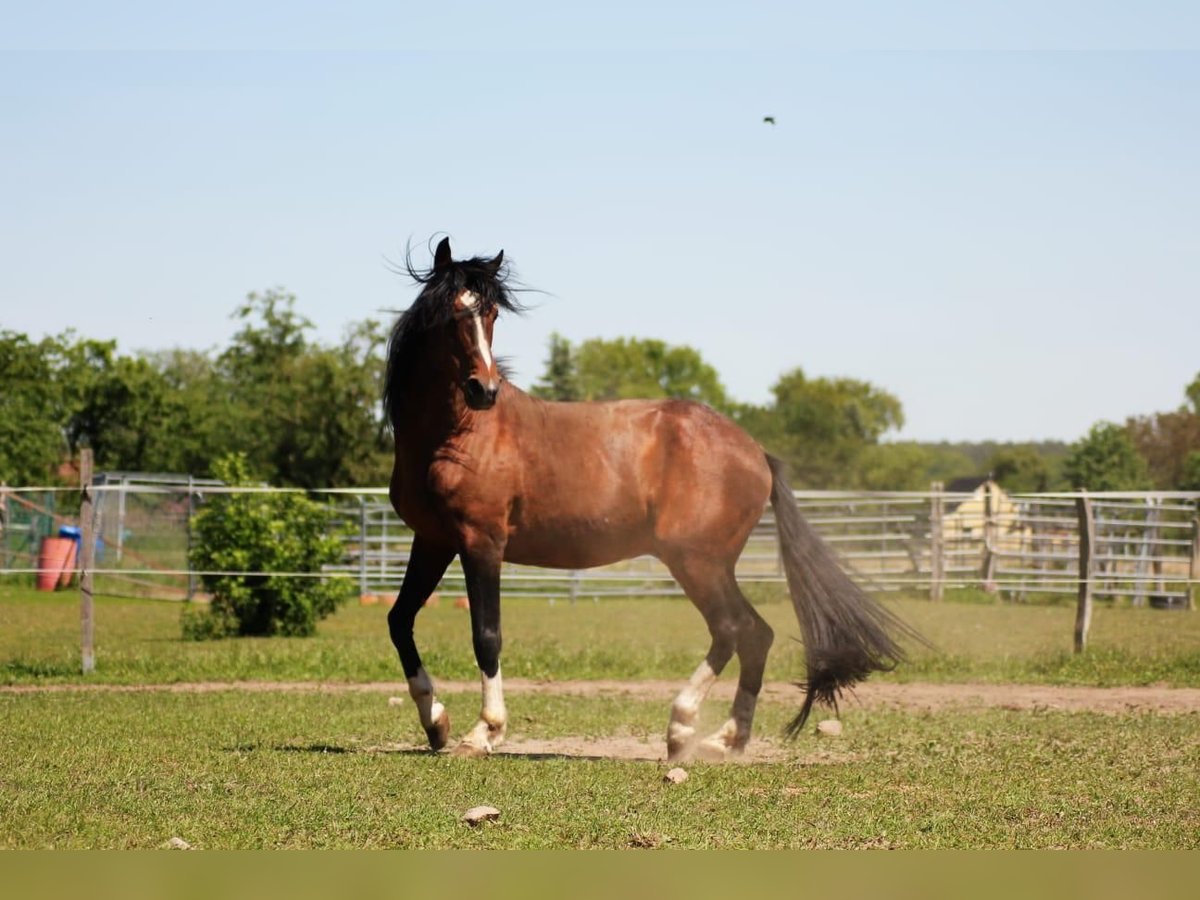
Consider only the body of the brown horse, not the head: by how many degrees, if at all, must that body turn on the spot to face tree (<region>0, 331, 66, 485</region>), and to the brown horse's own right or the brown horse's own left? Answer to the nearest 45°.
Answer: approximately 45° to the brown horse's own right

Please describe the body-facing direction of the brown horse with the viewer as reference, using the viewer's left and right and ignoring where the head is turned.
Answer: facing to the left of the viewer

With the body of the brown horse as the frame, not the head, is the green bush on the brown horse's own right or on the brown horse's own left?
on the brown horse's own right

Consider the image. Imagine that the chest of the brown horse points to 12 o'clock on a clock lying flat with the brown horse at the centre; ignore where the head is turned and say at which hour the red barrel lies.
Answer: The red barrel is roughly at 2 o'clock from the brown horse.

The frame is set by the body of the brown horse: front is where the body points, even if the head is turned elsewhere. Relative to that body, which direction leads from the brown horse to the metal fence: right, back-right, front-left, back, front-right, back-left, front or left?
right

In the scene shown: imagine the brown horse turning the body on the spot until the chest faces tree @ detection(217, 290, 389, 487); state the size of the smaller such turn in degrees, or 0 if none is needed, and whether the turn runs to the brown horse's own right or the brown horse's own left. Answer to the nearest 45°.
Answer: approximately 90° to the brown horse's own right
